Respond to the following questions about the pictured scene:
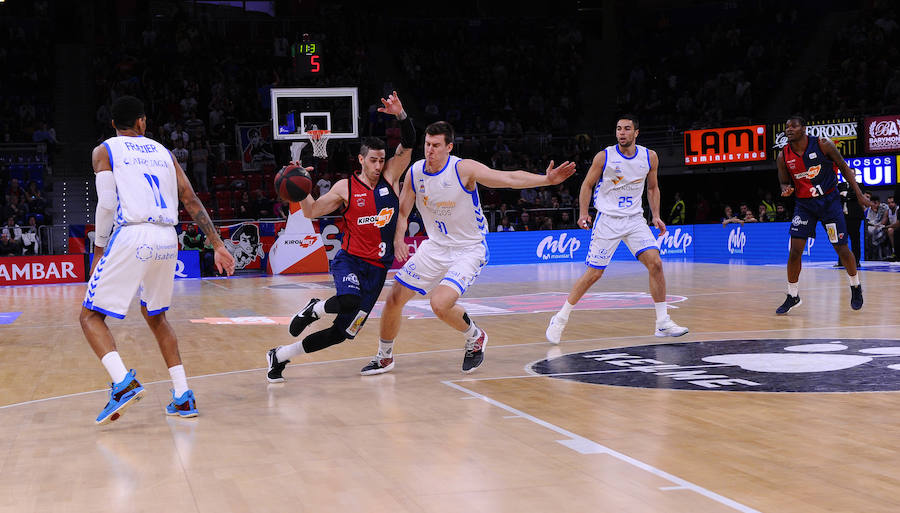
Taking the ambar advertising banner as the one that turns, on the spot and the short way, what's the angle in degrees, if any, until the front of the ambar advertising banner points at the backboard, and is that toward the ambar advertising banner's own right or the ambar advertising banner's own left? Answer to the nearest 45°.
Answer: approximately 90° to the ambar advertising banner's own left

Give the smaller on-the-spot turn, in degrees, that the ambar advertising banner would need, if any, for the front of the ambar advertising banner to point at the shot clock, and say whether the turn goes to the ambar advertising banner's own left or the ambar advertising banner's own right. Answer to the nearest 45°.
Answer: approximately 90° to the ambar advertising banner's own left

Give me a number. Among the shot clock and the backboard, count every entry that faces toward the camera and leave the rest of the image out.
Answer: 2

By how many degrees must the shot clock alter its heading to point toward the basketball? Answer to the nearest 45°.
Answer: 0° — it already faces it

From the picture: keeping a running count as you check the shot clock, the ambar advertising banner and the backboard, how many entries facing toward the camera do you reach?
3

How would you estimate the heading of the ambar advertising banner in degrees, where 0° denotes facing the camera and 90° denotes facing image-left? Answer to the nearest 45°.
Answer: approximately 0°

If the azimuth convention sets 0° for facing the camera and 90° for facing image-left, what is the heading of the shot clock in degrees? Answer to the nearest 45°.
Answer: approximately 0°

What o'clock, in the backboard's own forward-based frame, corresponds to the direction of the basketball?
The basketball is roughly at 12 o'clock from the backboard.

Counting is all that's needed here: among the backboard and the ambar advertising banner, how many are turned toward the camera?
2

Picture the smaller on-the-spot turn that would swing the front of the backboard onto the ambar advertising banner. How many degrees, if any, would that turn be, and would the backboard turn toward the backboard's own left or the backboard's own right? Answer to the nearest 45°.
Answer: approximately 90° to the backboard's own right
